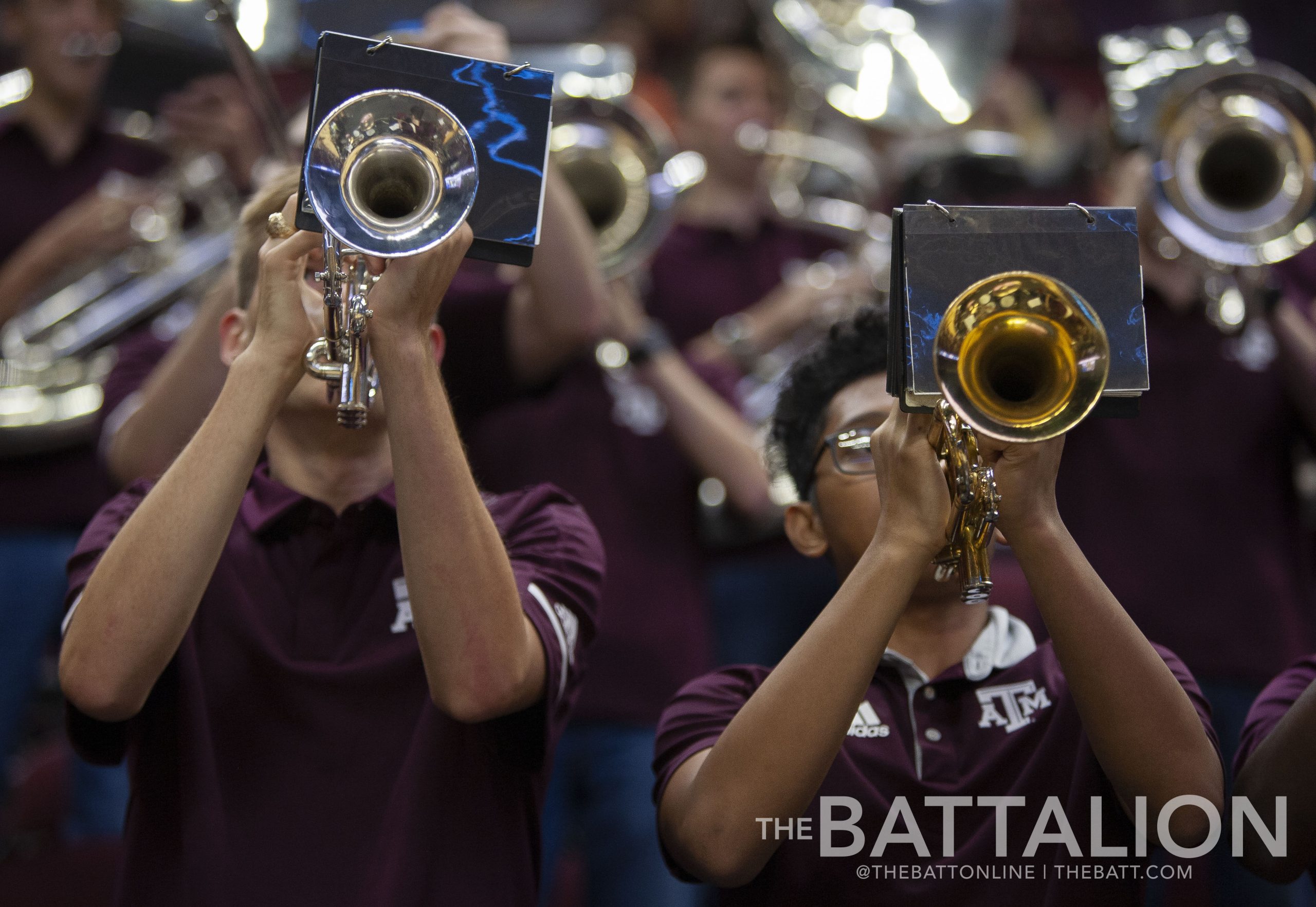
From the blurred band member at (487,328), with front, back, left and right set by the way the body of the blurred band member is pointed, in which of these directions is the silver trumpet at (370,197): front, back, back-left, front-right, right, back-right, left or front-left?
front

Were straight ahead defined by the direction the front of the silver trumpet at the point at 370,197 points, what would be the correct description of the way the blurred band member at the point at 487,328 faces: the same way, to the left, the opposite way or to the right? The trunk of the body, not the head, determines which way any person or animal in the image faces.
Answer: the same way

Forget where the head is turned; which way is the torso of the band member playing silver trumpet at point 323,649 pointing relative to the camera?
toward the camera

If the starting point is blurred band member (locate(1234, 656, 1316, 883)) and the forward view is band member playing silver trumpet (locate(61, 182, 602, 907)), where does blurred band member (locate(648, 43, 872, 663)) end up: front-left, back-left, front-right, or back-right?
front-right

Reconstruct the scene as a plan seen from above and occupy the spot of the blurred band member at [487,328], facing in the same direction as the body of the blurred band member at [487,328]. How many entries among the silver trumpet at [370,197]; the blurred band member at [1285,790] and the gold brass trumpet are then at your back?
0

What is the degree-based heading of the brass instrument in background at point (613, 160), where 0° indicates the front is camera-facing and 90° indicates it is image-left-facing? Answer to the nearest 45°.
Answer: approximately 0°

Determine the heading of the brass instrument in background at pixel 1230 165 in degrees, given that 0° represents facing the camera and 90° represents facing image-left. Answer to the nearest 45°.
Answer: approximately 0°

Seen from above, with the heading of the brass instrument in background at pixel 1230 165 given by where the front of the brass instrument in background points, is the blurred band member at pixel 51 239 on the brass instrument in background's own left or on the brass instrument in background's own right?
on the brass instrument in background's own right

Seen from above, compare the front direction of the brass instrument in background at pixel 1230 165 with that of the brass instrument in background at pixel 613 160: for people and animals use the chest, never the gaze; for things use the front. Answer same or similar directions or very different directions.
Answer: same or similar directions

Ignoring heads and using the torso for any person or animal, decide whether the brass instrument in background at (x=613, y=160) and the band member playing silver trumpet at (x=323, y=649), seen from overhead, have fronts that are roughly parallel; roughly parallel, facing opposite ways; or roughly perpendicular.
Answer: roughly parallel

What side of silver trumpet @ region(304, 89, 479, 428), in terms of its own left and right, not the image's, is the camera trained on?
front

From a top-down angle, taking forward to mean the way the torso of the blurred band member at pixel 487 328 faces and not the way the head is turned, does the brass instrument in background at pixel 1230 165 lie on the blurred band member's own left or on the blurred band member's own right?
on the blurred band member's own left

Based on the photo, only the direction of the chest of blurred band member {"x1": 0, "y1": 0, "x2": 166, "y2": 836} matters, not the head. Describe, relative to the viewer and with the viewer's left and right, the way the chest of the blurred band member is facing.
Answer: facing the viewer and to the right of the viewer

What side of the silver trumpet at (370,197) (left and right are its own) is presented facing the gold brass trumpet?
left

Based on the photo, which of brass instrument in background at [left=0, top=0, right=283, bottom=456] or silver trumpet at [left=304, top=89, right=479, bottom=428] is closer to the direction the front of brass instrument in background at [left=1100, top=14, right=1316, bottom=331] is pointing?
the silver trumpet
